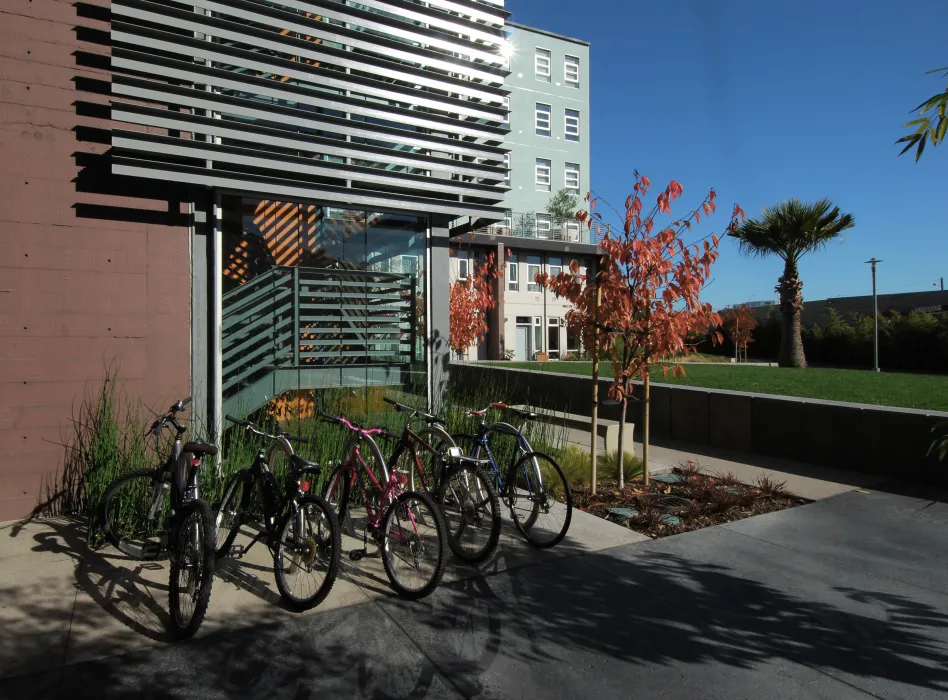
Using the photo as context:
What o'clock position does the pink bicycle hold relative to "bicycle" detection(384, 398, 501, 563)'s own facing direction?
The pink bicycle is roughly at 9 o'clock from the bicycle.

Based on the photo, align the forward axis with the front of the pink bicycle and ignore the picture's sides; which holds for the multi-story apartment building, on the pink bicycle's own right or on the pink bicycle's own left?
on the pink bicycle's own right

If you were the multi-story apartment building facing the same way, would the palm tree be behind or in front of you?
in front

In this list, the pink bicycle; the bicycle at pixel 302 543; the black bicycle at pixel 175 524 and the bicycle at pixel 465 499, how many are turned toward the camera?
0

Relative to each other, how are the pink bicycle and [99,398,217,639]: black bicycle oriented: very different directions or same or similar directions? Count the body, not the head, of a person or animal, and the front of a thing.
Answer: same or similar directions

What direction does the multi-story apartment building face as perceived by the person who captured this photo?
facing the viewer and to the right of the viewer

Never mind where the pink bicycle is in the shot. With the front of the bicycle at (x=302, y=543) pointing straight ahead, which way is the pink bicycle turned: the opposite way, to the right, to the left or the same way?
the same way

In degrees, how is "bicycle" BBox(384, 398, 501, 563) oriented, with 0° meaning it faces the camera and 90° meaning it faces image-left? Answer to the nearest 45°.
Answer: approximately 135°

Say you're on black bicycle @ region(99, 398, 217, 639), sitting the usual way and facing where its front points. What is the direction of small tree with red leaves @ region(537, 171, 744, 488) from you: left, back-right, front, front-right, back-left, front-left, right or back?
back-right

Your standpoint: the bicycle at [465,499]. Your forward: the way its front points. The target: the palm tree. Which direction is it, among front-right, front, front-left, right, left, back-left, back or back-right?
right

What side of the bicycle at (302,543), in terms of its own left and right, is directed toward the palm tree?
right

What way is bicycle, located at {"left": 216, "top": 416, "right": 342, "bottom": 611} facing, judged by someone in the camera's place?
facing away from the viewer and to the left of the viewer

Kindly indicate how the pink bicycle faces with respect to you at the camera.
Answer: facing away from the viewer and to the left of the viewer

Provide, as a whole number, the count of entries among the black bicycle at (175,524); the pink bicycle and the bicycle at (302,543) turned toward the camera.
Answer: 0

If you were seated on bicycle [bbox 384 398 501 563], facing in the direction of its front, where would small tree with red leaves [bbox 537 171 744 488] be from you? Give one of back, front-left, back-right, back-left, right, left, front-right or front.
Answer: right

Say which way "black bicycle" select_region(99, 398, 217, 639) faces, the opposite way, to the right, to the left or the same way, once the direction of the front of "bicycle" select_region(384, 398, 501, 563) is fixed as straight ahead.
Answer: the same way

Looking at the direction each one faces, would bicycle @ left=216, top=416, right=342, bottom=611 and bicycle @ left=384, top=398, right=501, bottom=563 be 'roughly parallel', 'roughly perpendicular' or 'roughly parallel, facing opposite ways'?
roughly parallel

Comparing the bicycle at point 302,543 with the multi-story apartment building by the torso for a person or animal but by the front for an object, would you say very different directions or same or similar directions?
very different directions

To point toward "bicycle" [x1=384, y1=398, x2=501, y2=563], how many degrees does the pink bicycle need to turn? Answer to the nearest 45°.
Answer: approximately 90° to its right
